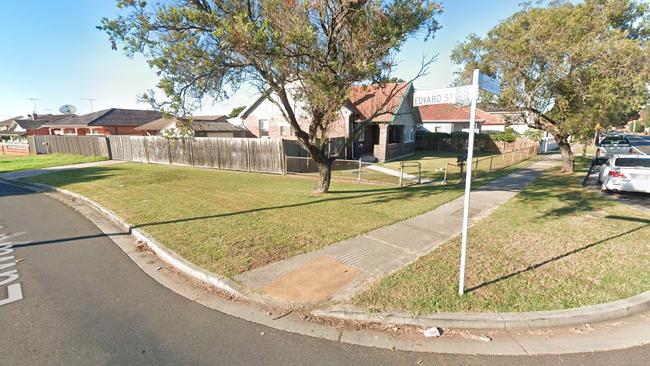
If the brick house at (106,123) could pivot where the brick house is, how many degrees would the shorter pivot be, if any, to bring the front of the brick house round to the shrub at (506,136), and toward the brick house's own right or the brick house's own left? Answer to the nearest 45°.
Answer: approximately 90° to the brick house's own left

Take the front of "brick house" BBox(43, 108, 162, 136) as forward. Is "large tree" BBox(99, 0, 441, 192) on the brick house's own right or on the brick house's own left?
on the brick house's own left

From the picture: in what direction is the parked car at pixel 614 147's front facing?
away from the camera

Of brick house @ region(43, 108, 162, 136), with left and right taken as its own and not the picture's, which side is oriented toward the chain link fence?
left

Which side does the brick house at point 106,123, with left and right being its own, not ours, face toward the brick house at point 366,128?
left

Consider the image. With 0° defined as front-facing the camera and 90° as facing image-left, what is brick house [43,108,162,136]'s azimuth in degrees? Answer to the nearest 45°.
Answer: approximately 45°

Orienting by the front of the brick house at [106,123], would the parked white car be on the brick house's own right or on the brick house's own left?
on the brick house's own left

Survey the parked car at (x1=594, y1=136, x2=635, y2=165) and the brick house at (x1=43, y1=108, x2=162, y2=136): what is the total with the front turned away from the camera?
1
